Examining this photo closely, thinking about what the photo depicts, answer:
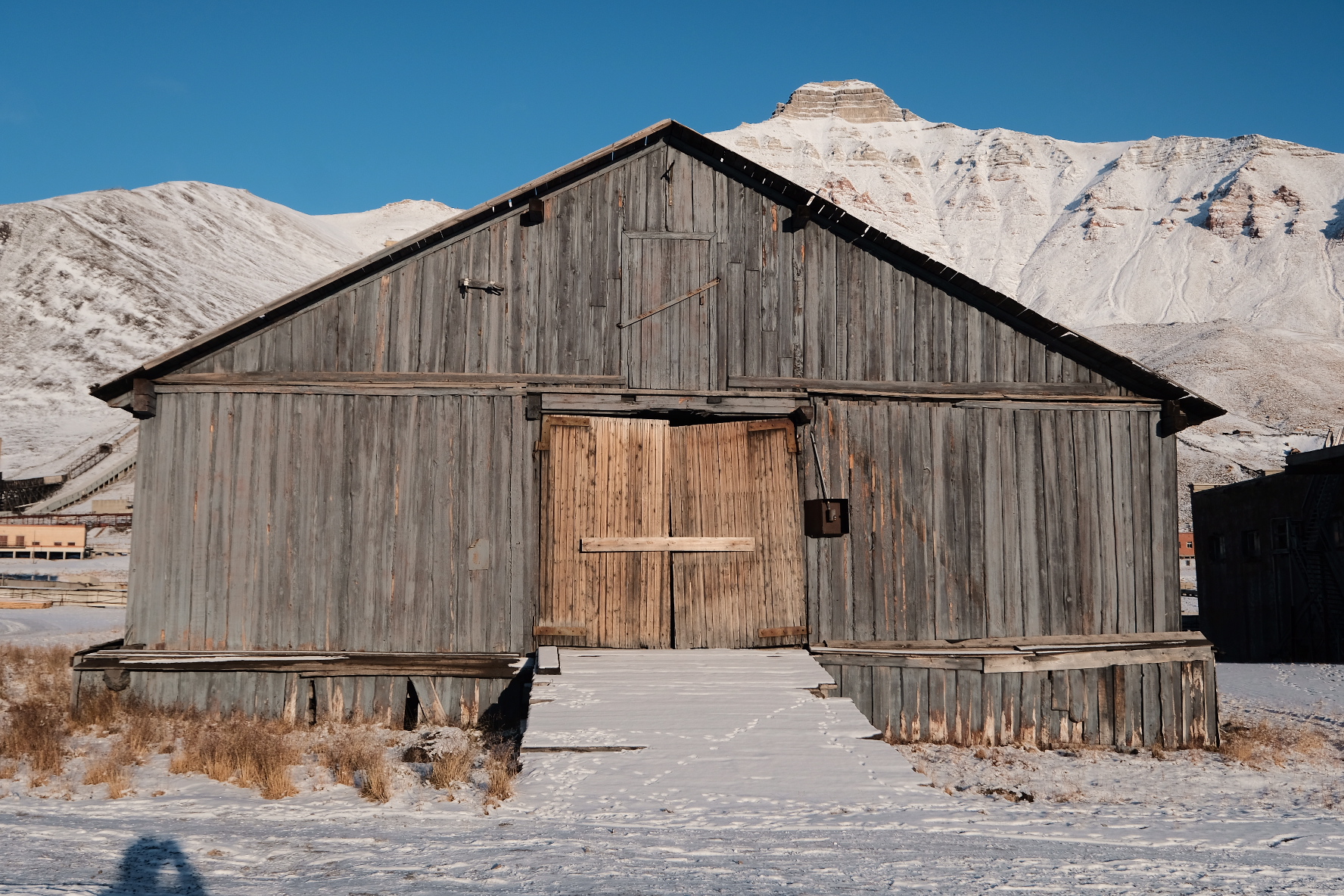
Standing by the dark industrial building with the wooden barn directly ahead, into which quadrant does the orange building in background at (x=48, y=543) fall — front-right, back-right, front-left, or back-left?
front-right

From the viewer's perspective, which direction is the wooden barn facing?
toward the camera

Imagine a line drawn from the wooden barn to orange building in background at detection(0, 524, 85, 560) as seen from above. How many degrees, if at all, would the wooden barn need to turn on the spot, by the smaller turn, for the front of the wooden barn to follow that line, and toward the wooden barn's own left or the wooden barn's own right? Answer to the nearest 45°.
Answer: approximately 135° to the wooden barn's own right

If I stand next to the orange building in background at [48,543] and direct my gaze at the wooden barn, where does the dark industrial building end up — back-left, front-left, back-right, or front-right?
front-left

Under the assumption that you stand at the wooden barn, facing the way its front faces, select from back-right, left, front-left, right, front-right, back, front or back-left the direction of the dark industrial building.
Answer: back-left
